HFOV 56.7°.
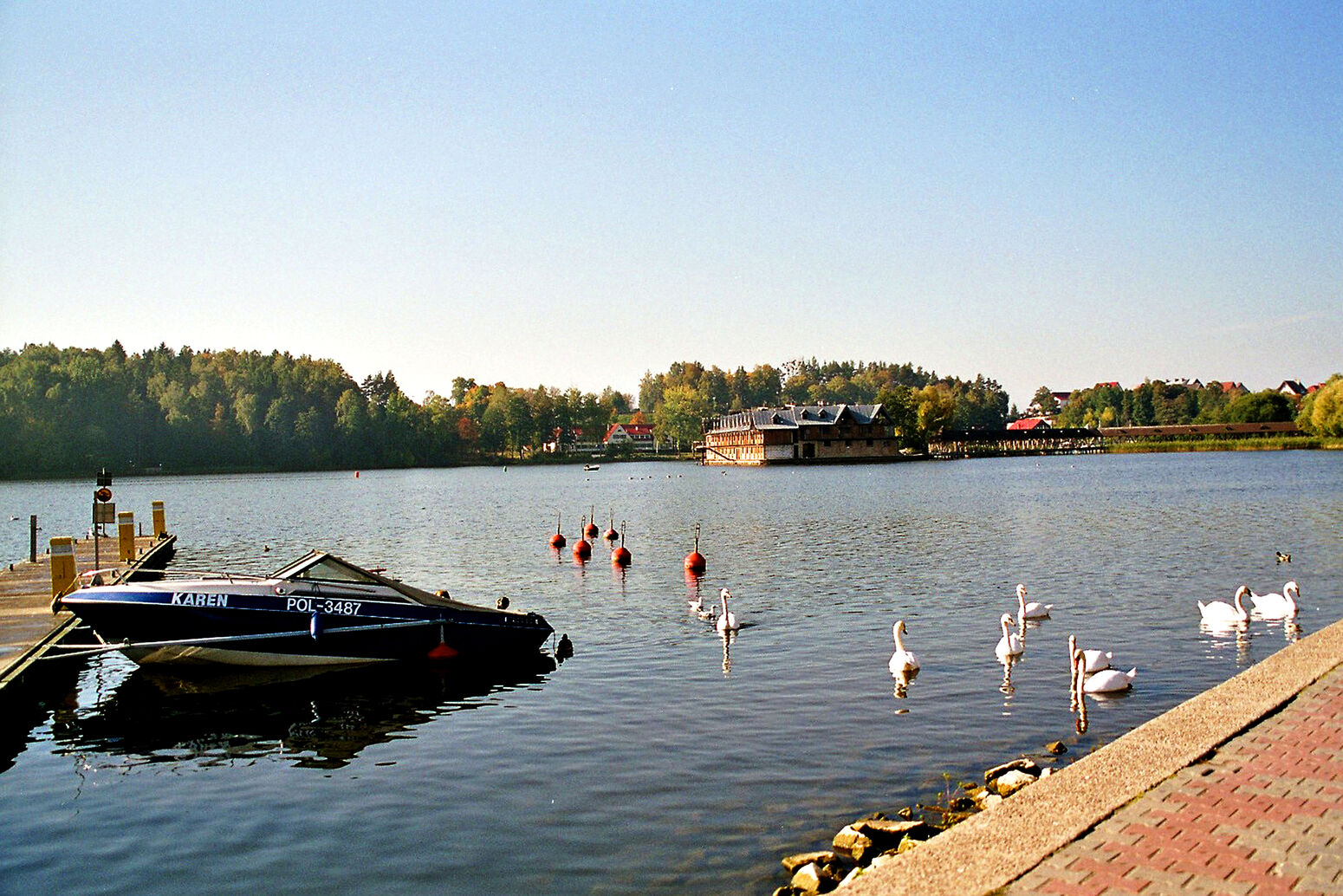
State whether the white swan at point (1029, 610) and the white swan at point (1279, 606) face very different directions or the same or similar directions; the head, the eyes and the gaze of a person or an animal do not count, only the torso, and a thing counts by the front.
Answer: very different directions

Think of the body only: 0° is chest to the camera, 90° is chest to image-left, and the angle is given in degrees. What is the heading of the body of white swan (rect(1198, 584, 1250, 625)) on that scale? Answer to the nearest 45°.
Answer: approximately 270°

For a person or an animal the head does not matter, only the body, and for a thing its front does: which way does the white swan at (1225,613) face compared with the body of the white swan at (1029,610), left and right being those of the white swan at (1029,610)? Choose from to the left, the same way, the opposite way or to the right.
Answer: the opposite way

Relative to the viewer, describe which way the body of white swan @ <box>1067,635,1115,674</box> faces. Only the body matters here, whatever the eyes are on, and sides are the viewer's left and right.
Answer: facing to the left of the viewer

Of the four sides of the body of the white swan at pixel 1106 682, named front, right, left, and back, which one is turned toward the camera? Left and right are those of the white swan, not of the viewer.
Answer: left

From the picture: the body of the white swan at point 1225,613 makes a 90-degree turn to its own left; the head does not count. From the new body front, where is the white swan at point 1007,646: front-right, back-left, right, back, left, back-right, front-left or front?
back-left

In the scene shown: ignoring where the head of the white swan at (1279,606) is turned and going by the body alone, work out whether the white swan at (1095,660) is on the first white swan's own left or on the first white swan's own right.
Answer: on the first white swan's own right

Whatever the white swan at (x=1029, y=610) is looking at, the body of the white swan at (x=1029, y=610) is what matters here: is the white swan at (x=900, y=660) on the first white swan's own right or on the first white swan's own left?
on the first white swan's own left

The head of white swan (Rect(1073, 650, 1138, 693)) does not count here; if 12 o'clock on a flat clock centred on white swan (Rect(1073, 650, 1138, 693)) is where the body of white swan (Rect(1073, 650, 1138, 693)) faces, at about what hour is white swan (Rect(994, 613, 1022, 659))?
white swan (Rect(994, 613, 1022, 659)) is roughly at 2 o'clock from white swan (Rect(1073, 650, 1138, 693)).
